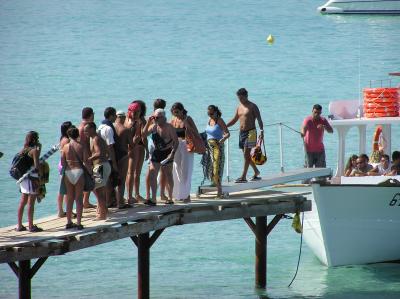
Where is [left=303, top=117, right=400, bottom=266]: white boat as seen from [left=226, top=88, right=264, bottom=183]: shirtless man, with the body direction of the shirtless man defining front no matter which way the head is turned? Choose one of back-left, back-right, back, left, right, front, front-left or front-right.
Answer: back

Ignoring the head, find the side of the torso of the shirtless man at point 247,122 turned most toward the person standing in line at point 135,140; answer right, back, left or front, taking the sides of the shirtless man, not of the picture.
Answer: front

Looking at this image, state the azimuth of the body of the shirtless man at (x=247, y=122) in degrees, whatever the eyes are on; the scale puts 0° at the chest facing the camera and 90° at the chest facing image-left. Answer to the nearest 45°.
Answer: approximately 45°

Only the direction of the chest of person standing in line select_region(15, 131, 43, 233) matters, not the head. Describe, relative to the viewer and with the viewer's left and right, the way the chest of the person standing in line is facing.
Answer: facing to the right of the viewer

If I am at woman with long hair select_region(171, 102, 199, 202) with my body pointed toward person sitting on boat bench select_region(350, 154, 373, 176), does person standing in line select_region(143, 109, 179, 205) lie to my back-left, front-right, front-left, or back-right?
back-right

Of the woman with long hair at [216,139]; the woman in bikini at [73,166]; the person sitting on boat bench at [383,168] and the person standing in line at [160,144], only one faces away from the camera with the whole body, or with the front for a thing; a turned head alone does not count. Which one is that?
the woman in bikini

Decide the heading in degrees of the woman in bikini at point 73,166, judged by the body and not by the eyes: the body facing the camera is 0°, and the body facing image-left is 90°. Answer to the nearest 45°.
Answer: approximately 180°

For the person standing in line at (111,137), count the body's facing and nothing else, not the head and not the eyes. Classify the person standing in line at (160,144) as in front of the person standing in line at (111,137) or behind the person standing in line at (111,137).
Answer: in front
